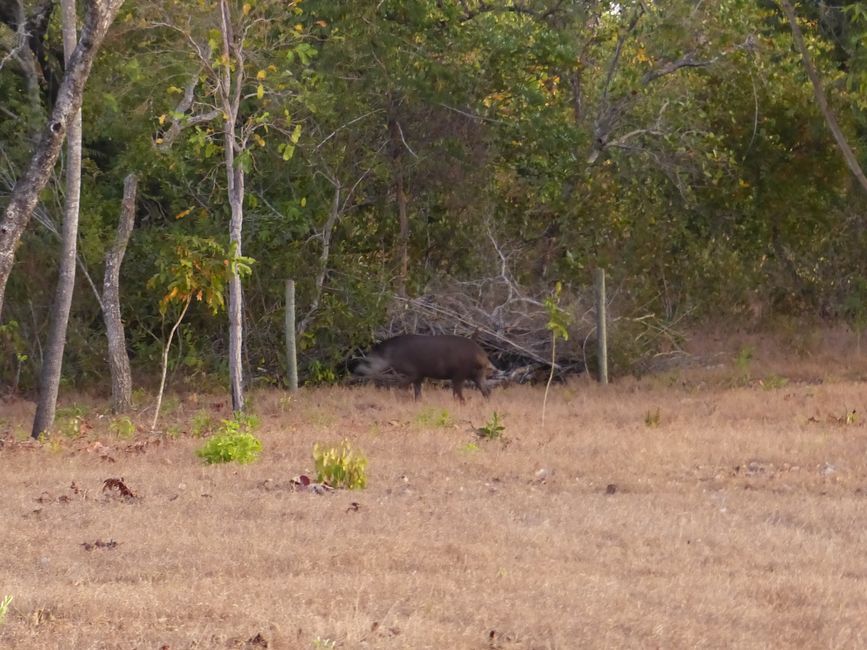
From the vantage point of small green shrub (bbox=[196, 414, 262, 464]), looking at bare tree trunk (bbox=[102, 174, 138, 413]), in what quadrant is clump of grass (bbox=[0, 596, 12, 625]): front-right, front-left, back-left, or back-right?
back-left
